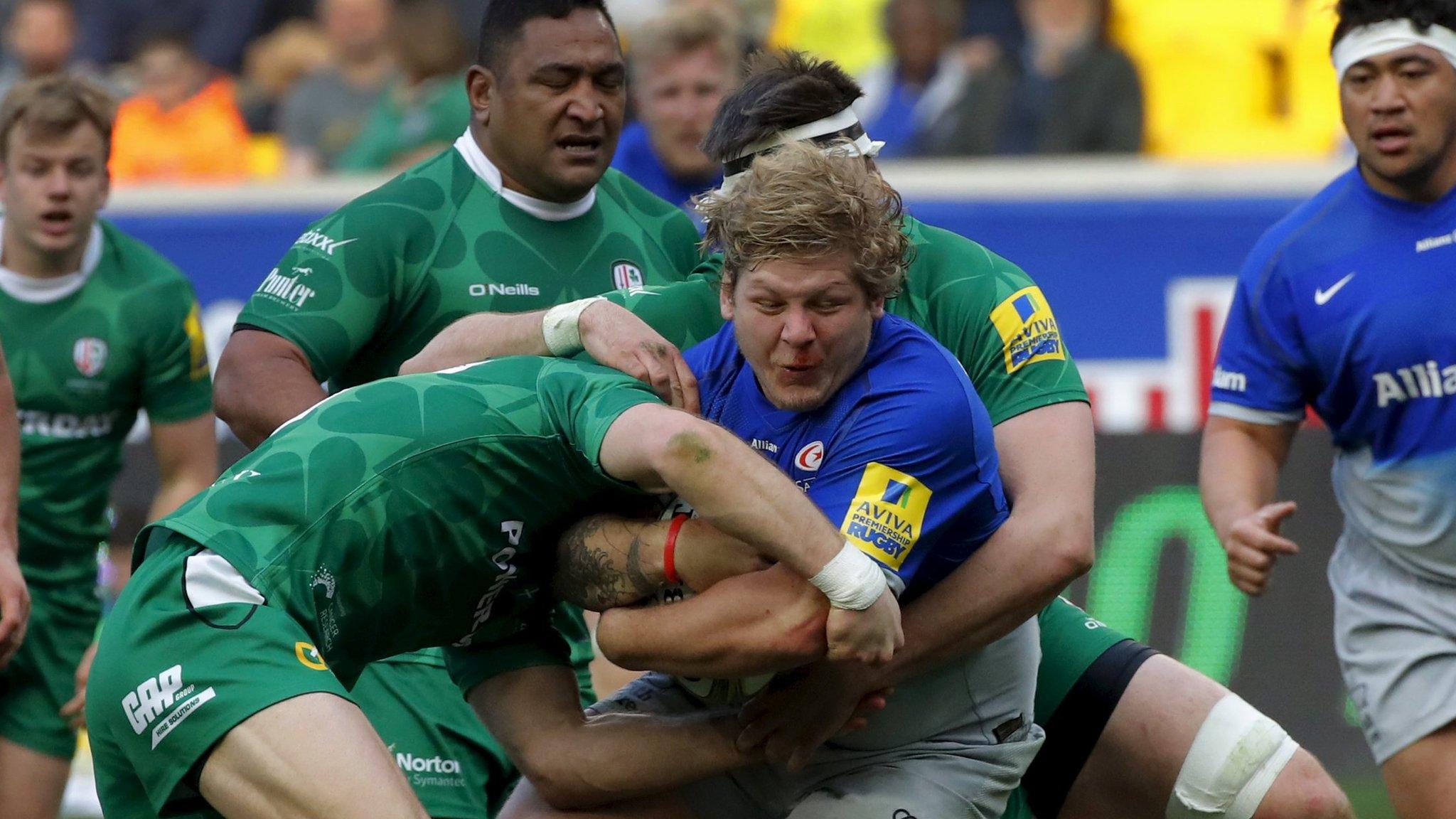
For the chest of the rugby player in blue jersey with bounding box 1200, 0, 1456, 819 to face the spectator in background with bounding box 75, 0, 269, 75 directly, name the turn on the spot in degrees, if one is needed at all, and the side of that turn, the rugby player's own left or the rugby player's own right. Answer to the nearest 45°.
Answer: approximately 135° to the rugby player's own right

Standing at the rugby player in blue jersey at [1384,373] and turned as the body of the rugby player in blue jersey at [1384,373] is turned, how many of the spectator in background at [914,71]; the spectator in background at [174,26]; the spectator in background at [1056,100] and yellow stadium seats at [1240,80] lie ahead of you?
0

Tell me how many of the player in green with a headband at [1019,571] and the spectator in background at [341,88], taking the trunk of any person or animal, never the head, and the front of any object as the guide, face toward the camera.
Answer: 2

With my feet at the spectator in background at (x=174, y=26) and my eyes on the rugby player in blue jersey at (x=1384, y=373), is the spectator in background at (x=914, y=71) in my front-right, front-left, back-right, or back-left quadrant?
front-left

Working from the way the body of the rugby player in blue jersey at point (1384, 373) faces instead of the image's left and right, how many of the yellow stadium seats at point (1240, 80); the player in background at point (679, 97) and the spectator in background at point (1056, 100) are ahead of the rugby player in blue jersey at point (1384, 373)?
0

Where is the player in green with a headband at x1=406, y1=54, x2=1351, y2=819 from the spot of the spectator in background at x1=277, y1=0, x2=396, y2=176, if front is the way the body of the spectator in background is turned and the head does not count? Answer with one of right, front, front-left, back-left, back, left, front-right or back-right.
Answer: front

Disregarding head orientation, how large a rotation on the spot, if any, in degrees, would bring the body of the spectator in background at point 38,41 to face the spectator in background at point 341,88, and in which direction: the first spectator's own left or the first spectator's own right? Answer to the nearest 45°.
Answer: approximately 45° to the first spectator's own left

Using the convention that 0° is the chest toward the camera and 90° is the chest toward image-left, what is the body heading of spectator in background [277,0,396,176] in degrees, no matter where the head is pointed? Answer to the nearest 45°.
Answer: approximately 0°

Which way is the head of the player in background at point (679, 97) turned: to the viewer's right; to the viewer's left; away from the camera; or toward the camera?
toward the camera

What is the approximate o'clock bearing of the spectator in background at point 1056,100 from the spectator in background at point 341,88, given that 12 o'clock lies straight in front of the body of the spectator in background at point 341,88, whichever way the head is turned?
the spectator in background at point 1056,100 is roughly at 10 o'clock from the spectator in background at point 341,88.

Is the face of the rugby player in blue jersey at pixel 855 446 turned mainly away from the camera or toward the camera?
toward the camera

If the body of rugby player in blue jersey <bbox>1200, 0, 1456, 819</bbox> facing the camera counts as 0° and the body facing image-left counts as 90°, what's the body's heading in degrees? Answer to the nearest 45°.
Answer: approximately 0°

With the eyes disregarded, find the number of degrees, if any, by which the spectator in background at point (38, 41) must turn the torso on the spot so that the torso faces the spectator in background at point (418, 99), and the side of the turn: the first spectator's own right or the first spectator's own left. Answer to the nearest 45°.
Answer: approximately 45° to the first spectator's own left

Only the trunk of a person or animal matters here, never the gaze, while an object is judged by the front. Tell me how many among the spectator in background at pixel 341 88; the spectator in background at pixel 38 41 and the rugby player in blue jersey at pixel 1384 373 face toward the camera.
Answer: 3

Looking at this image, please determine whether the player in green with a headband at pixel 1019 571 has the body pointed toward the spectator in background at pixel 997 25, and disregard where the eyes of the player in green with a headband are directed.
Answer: no

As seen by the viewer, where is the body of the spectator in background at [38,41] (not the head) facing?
toward the camera

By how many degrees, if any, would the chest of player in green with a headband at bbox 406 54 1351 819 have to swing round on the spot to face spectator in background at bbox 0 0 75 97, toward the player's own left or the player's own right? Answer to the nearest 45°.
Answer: approximately 135° to the player's own right
